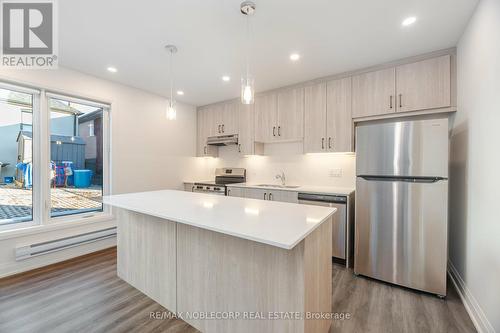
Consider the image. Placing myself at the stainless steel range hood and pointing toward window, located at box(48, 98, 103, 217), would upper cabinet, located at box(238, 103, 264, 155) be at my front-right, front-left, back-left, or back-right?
back-left

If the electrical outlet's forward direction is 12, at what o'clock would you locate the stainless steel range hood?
The stainless steel range hood is roughly at 3 o'clock from the electrical outlet.

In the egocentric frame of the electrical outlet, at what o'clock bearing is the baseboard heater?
The baseboard heater is roughly at 2 o'clock from the electrical outlet.

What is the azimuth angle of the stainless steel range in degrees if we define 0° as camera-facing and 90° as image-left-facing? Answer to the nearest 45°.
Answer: approximately 45°

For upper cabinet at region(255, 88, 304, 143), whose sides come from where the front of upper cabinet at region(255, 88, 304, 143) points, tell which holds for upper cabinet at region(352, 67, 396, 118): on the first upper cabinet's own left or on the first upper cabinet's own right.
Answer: on the first upper cabinet's own left

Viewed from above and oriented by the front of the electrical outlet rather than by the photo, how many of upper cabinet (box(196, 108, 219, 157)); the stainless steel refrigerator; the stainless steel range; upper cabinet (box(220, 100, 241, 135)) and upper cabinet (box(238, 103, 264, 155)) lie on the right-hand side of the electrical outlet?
4
